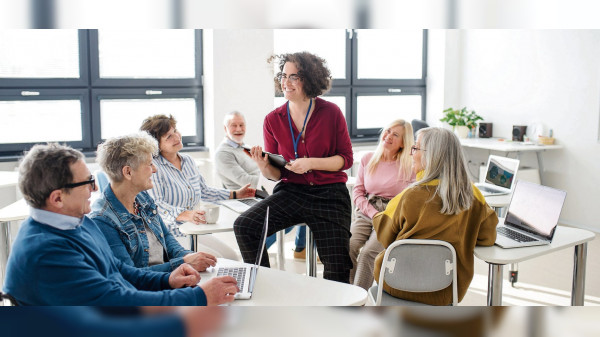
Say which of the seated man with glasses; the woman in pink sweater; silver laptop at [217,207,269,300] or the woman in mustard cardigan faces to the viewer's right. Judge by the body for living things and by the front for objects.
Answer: the seated man with glasses

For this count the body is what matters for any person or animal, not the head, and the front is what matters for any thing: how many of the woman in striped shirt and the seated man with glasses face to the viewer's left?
0

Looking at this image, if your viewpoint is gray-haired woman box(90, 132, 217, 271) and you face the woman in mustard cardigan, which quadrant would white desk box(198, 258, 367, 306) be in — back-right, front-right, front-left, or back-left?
front-right

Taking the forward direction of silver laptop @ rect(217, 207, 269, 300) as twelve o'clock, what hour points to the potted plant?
The potted plant is roughly at 4 o'clock from the silver laptop.

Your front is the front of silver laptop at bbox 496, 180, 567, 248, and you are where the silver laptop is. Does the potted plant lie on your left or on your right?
on your right

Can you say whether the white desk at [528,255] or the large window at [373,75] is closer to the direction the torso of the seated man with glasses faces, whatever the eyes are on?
the white desk

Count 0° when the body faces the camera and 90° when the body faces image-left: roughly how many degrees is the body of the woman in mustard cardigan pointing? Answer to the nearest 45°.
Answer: approximately 135°

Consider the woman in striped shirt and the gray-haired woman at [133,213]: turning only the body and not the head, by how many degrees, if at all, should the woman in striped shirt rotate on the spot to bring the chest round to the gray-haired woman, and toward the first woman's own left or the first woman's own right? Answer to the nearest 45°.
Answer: approximately 45° to the first woman's own right

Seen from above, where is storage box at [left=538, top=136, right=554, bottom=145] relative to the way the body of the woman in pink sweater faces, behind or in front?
behind

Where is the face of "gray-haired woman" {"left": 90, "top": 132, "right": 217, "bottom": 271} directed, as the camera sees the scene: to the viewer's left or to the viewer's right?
to the viewer's right

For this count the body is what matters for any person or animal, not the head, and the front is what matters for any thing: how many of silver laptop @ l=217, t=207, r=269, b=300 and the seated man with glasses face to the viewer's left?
1

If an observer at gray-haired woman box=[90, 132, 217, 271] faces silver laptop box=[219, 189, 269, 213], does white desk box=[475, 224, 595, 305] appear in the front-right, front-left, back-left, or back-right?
front-right

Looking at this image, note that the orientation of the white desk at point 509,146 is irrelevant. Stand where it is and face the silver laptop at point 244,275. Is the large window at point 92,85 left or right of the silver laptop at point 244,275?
right

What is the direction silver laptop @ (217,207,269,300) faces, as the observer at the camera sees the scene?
facing to the left of the viewer

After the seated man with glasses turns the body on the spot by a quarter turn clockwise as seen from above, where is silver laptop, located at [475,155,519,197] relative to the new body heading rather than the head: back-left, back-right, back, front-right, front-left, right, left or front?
back-left
